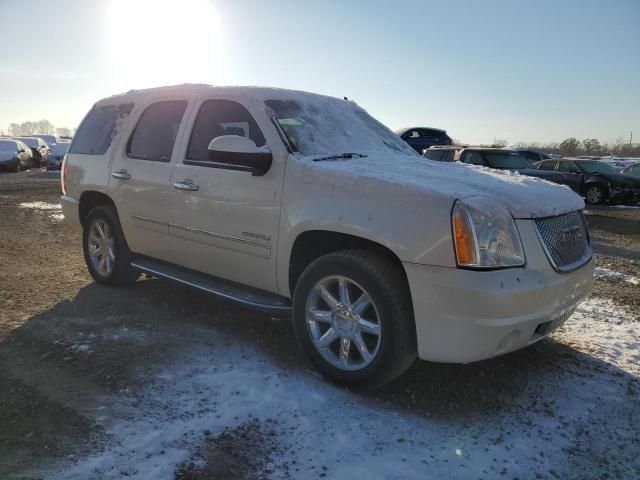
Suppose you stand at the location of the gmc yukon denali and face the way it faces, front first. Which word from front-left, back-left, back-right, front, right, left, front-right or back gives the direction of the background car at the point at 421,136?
back-left

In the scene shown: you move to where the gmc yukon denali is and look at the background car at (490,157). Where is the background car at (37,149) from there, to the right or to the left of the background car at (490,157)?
left

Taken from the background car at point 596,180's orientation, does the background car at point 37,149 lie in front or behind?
behind

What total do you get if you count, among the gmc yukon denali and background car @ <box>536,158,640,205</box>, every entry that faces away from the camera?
0

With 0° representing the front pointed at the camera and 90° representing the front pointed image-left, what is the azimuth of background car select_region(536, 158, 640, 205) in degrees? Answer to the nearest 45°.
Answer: approximately 315°

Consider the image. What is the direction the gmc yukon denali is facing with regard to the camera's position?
facing the viewer and to the right of the viewer

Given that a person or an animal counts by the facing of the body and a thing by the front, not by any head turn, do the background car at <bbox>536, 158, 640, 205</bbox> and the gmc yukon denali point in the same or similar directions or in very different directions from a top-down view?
same or similar directions

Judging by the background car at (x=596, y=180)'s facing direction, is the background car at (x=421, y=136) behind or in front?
behind

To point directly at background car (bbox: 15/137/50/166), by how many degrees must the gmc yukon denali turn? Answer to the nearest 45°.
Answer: approximately 180°

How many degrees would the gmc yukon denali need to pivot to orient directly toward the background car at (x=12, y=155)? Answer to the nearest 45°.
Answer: approximately 180°
